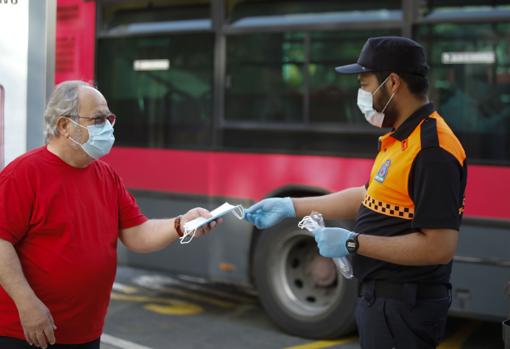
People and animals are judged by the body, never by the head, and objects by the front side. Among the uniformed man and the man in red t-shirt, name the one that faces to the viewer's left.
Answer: the uniformed man

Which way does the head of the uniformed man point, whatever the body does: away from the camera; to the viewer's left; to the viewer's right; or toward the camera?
to the viewer's left

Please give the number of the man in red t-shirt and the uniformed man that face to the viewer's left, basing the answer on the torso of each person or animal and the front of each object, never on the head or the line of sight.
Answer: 1

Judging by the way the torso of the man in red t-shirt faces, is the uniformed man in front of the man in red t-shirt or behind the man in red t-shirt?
in front

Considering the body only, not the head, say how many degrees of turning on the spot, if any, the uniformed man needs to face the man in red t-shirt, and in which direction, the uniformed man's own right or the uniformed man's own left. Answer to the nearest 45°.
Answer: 0° — they already face them

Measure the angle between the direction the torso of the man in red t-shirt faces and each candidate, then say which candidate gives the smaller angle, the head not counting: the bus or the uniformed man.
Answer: the uniformed man

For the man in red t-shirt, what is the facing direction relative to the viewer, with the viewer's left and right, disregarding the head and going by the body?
facing the viewer and to the right of the viewer

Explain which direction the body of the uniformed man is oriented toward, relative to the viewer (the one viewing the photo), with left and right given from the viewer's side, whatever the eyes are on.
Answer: facing to the left of the viewer

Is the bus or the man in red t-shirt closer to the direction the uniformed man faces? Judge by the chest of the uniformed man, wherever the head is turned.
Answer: the man in red t-shirt
